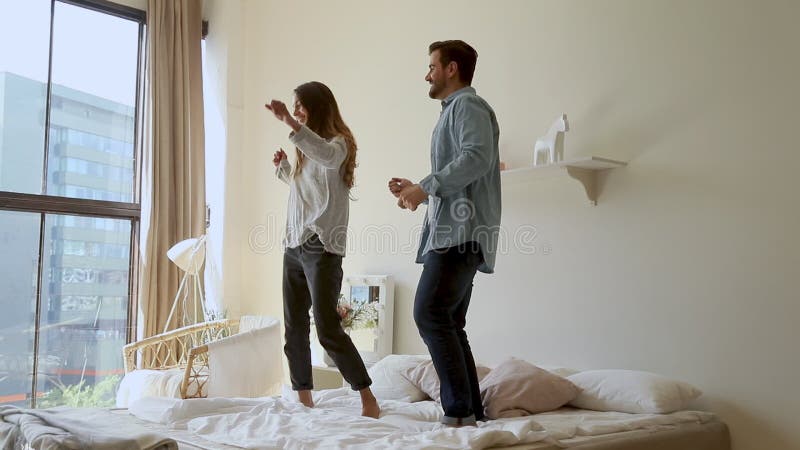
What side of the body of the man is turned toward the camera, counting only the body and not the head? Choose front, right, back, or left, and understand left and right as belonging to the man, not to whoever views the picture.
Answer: left

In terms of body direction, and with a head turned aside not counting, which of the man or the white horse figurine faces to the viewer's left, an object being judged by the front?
the man

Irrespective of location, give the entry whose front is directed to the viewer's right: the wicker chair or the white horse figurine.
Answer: the white horse figurine

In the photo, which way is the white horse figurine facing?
to the viewer's right

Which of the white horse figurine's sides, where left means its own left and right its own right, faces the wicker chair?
back

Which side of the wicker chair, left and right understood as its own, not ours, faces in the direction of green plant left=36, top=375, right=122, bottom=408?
right

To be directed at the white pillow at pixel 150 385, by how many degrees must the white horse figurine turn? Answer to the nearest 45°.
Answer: approximately 180°

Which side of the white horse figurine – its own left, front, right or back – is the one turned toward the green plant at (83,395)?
back

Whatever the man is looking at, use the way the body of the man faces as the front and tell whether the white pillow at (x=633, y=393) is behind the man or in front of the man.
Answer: behind

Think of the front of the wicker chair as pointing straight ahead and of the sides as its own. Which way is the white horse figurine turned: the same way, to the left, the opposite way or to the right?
to the left
